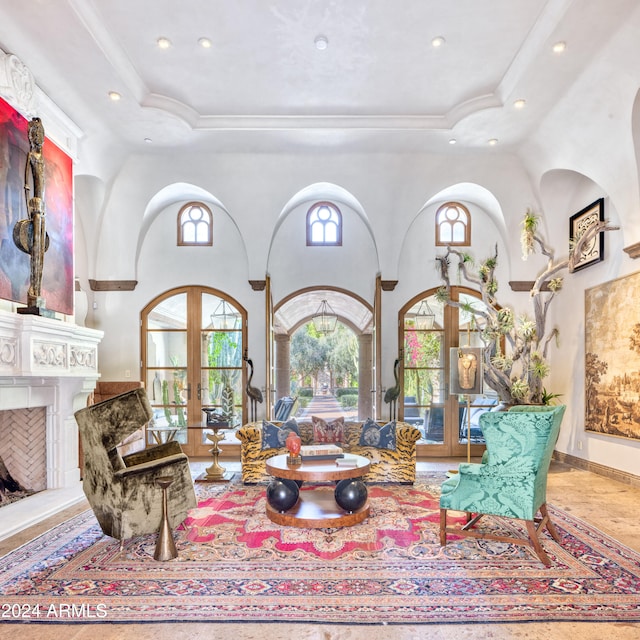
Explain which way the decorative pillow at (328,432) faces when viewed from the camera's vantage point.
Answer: facing the viewer

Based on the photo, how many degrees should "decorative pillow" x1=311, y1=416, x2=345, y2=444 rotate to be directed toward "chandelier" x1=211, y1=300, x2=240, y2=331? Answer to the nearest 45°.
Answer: approximately 135° to its right

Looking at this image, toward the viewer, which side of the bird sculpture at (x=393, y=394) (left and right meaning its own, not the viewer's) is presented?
right

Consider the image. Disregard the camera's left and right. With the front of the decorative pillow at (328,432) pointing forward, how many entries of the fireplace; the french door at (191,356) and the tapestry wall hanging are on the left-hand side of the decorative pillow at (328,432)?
1

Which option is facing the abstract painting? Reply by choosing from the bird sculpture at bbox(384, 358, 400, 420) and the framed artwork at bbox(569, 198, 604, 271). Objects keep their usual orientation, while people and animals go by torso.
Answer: the framed artwork

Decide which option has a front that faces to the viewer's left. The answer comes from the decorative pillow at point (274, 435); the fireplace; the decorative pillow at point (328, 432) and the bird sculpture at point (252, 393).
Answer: the bird sculpture

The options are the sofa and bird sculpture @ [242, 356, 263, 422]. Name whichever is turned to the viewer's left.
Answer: the bird sculpture

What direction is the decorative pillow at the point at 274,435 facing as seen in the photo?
toward the camera

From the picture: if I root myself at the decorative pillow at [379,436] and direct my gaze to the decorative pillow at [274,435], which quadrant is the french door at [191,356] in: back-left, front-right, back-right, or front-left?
front-right

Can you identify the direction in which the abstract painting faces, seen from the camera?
facing the viewer and to the right of the viewer

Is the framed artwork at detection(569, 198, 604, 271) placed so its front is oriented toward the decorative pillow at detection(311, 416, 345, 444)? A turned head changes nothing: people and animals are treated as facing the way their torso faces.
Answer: yes

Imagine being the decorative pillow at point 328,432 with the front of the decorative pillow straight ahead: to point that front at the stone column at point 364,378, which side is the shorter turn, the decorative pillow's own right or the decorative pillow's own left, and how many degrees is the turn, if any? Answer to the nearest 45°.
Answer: approximately 180°

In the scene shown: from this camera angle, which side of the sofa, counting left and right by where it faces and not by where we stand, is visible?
front
